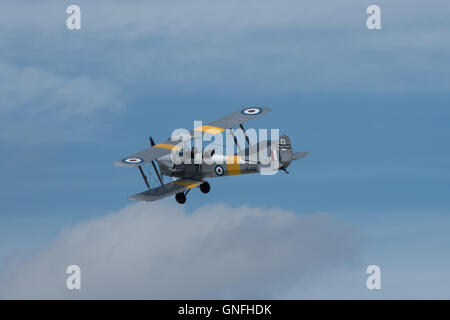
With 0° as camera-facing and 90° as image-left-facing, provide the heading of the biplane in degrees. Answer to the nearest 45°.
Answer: approximately 135°
